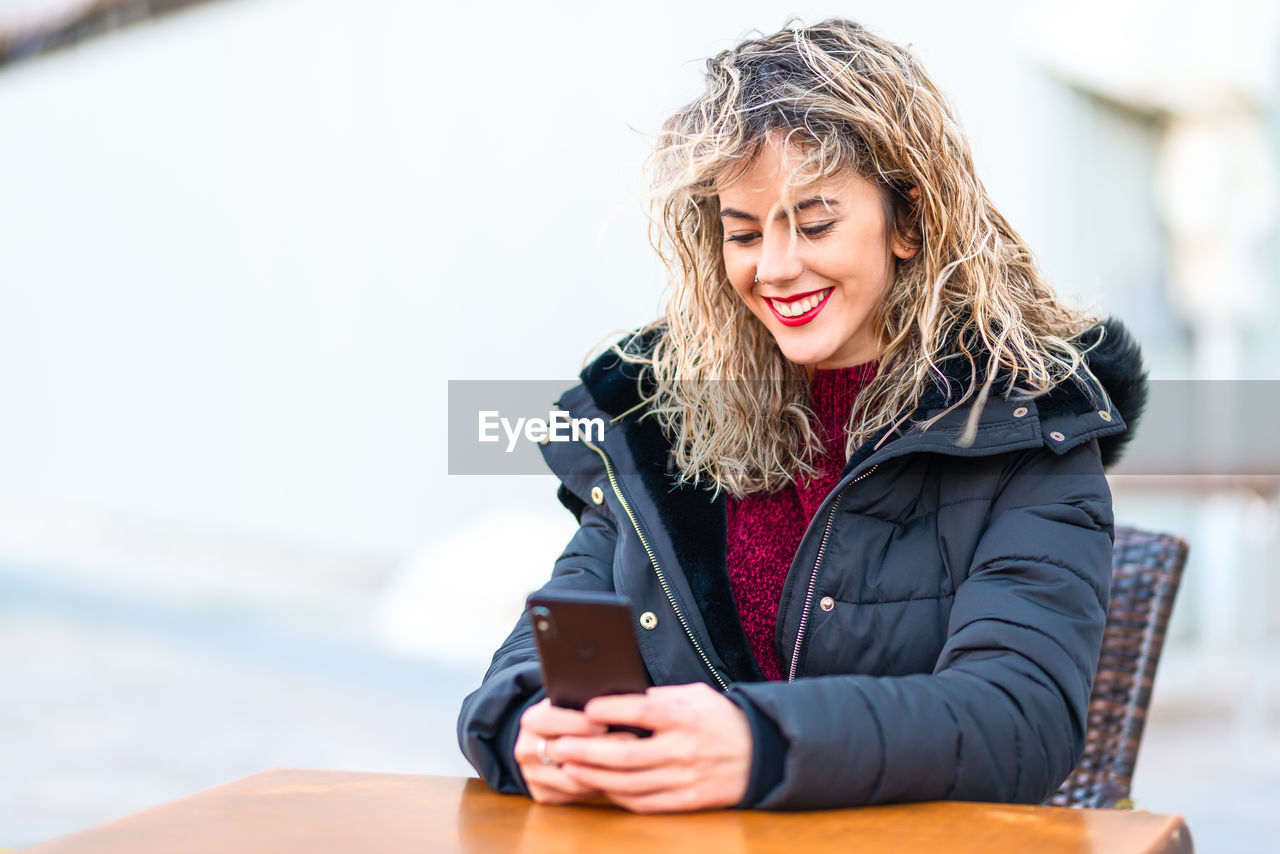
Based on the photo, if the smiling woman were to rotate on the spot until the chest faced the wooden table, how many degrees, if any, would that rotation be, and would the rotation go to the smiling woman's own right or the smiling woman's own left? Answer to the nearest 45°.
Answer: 0° — they already face it

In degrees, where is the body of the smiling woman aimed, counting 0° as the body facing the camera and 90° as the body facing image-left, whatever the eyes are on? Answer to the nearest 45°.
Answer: approximately 45°
